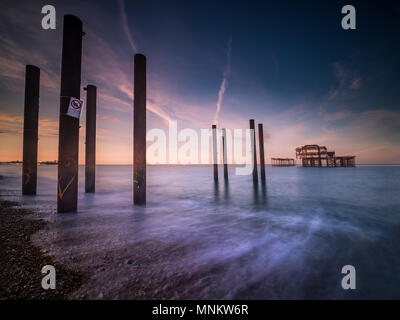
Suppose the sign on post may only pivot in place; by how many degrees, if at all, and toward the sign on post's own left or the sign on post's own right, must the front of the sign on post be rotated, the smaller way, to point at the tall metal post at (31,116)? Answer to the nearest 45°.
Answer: approximately 180°

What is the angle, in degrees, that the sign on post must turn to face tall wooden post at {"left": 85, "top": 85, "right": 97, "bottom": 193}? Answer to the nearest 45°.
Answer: approximately 180°

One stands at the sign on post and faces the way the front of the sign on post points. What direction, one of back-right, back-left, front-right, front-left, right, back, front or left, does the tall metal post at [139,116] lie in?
left

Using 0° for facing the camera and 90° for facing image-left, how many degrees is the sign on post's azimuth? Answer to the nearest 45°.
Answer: approximately 0°
